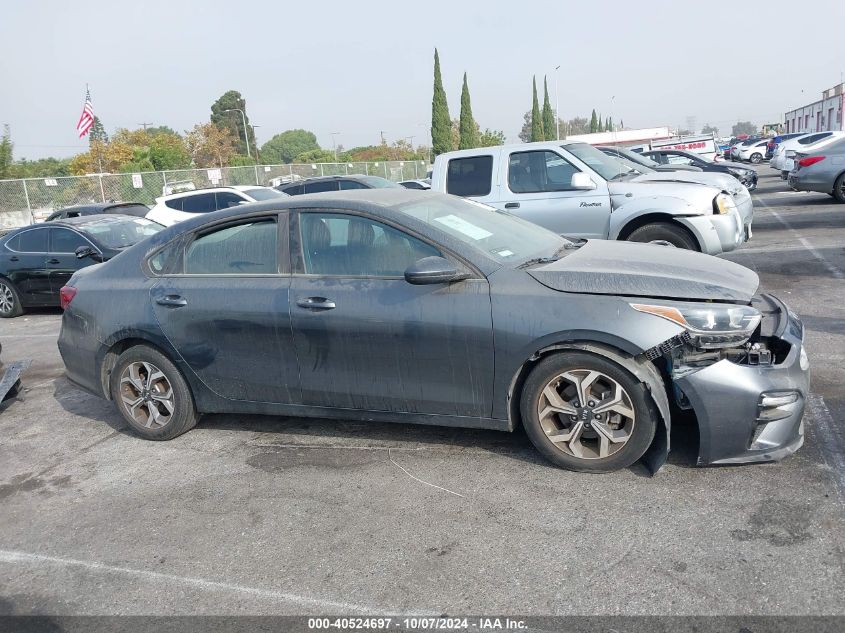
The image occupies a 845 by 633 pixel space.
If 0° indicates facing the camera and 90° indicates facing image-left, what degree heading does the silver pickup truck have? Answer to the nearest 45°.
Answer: approximately 270°

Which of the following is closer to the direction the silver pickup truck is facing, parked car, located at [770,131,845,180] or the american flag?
the parked car

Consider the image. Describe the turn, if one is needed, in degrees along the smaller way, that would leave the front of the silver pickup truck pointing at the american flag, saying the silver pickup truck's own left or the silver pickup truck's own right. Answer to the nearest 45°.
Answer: approximately 135° to the silver pickup truck's own left

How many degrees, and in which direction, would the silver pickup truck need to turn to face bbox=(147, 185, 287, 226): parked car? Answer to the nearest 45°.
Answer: approximately 135° to its left

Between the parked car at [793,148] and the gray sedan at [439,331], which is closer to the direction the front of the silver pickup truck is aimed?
the parked car

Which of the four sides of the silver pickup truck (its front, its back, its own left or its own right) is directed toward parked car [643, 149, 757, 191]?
left

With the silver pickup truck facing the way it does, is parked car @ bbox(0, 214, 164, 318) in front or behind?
behind

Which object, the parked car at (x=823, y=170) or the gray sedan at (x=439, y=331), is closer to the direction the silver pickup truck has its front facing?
the parked car

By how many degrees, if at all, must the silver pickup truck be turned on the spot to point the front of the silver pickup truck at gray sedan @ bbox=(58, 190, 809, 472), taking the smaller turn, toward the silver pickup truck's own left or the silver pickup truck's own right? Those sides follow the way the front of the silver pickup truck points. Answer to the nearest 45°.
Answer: approximately 90° to the silver pickup truck's own right

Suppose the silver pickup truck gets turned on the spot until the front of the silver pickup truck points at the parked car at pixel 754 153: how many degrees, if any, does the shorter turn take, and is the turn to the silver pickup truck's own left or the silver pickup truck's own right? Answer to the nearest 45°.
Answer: approximately 90° to the silver pickup truck's own left

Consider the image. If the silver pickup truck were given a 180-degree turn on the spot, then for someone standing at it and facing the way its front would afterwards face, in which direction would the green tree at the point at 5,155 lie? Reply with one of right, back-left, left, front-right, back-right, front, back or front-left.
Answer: front-right

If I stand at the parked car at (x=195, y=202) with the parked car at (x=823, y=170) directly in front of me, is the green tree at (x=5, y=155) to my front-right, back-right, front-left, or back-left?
back-left
